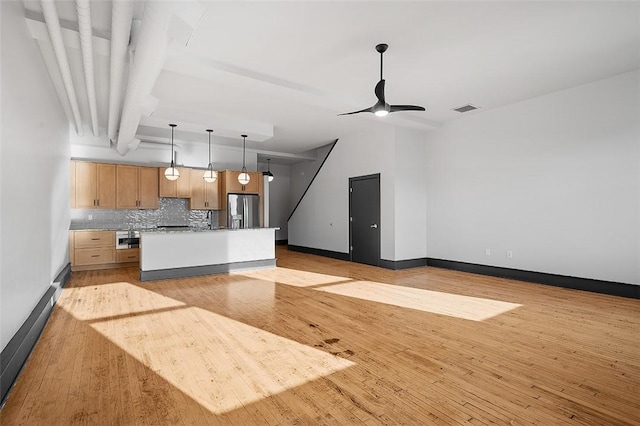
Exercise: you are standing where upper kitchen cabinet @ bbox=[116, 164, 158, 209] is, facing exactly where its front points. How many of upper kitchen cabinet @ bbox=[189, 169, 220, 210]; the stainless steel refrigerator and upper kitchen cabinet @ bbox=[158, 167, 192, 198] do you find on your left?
3

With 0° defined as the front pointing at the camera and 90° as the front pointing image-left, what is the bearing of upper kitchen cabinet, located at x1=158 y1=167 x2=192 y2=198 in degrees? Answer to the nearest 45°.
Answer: approximately 0°

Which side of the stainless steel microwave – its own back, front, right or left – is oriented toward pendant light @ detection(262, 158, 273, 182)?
left

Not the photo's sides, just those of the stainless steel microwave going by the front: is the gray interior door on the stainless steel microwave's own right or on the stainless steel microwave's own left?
on the stainless steel microwave's own left

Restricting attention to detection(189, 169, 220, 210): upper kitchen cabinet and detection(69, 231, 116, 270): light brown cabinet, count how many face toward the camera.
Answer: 2

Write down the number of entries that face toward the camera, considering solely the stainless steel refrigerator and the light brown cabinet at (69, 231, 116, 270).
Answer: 2

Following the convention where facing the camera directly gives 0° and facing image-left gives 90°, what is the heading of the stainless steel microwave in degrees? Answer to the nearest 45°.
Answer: approximately 0°
